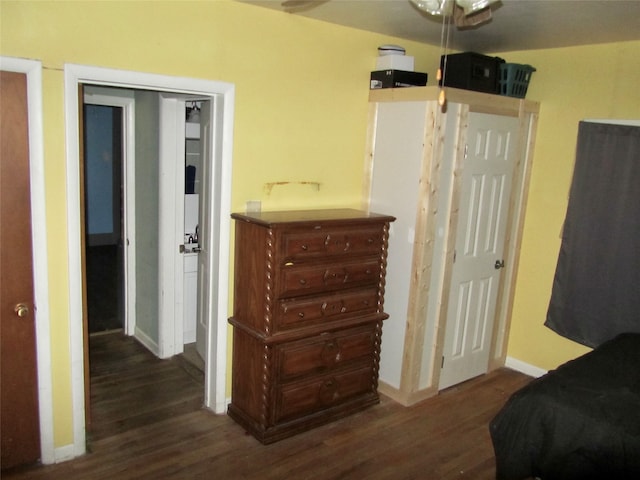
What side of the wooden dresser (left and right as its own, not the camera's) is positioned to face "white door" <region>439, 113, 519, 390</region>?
left

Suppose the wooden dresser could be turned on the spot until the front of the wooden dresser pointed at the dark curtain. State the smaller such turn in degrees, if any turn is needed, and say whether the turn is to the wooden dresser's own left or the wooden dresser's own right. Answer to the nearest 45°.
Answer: approximately 45° to the wooden dresser's own left

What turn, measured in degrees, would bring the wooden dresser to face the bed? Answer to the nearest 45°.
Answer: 0° — it already faces it

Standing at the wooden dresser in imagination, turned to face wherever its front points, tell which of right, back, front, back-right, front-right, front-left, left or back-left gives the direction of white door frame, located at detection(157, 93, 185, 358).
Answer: back

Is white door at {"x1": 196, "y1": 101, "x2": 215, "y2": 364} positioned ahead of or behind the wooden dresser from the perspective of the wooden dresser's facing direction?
behind

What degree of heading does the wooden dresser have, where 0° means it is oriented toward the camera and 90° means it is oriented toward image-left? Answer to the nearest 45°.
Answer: approximately 315°
